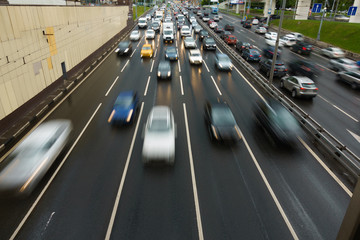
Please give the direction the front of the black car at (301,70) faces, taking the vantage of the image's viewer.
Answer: facing away from the viewer and to the left of the viewer

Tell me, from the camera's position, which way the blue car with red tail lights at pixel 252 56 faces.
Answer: facing away from the viewer and to the left of the viewer

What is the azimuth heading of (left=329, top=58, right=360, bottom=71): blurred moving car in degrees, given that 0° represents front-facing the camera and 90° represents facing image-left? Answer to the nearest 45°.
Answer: approximately 135°

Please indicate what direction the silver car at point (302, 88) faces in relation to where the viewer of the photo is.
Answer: facing away from the viewer and to the left of the viewer

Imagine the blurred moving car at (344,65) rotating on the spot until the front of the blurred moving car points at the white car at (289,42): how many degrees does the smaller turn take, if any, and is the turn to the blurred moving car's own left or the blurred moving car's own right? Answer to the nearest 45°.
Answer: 0° — it already faces it

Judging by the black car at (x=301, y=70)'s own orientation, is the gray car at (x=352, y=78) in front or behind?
behind
